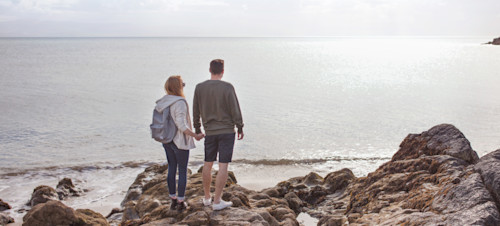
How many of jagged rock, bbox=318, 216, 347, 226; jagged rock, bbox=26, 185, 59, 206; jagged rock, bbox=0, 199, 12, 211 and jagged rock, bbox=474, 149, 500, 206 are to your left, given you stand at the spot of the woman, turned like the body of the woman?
2

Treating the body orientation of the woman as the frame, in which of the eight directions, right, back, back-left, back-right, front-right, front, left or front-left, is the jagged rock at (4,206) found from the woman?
left

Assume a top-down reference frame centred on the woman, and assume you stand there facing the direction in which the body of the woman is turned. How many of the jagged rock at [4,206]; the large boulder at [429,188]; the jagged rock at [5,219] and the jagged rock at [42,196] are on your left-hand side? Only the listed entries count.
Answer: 3

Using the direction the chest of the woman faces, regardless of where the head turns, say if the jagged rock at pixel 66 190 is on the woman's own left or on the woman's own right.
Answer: on the woman's own left

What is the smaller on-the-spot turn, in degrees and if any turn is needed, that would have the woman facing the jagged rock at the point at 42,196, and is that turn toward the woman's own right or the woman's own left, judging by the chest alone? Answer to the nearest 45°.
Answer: approximately 90° to the woman's own left

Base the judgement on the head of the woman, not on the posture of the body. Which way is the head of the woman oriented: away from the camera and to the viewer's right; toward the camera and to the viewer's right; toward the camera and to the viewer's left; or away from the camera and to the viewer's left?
away from the camera and to the viewer's right

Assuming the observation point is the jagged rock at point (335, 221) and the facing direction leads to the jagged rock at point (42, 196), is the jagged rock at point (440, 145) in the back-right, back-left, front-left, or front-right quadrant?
back-right

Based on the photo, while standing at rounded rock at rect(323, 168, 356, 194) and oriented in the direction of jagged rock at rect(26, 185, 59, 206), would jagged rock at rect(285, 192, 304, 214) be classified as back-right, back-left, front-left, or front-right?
front-left

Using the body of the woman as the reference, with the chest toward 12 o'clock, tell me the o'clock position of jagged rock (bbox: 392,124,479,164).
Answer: The jagged rock is roughly at 1 o'clock from the woman.

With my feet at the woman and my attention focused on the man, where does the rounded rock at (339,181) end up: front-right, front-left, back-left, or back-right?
front-left

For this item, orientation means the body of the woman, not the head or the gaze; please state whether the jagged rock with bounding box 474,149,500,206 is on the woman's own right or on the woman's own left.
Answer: on the woman's own right

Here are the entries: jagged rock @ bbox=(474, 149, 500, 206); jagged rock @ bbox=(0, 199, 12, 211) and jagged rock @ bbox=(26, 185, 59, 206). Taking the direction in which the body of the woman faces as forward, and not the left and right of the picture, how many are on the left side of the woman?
2

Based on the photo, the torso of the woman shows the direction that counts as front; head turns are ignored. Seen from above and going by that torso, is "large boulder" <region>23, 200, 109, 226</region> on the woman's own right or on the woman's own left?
on the woman's own left

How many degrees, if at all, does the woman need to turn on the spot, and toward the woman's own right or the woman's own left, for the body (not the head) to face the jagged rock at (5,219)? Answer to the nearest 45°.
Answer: approximately 90° to the woman's own left

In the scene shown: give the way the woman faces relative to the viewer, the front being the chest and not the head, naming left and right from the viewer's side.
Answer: facing away from the viewer and to the right of the viewer

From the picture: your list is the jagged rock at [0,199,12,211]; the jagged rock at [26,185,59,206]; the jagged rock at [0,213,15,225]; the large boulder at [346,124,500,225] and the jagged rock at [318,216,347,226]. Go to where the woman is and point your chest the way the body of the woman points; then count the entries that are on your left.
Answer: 3

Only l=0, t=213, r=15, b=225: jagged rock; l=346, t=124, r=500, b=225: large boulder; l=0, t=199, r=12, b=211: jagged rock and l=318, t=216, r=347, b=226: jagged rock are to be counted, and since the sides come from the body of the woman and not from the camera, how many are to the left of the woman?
2

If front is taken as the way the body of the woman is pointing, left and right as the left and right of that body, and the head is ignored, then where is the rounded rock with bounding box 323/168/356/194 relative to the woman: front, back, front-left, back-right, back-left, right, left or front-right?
front
